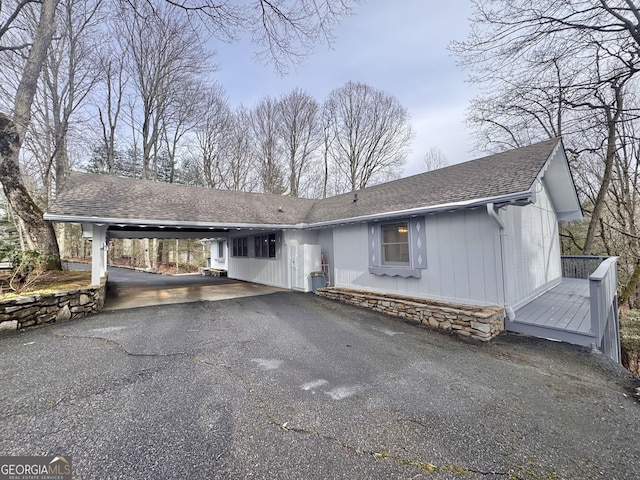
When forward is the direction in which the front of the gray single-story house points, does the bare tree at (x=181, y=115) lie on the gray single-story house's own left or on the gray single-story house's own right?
on the gray single-story house's own right

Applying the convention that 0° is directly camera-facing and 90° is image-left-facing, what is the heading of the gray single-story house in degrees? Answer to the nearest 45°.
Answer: approximately 45°

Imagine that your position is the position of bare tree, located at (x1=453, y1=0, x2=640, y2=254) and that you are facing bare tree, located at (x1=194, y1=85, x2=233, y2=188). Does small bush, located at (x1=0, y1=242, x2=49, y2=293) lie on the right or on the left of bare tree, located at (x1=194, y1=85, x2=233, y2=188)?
left

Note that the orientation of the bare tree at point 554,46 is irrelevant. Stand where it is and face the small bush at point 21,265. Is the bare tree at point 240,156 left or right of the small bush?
right

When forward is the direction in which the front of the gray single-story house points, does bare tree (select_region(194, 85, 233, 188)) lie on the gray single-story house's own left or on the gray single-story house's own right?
on the gray single-story house's own right

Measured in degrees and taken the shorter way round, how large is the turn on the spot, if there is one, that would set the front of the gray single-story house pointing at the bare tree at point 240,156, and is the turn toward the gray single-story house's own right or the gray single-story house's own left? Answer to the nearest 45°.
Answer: approximately 90° to the gray single-story house's own right

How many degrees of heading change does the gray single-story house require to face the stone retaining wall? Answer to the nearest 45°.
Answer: approximately 45° to its right

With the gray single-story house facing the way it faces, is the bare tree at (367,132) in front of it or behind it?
behind

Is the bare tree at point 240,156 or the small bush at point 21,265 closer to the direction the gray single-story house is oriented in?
the small bush
